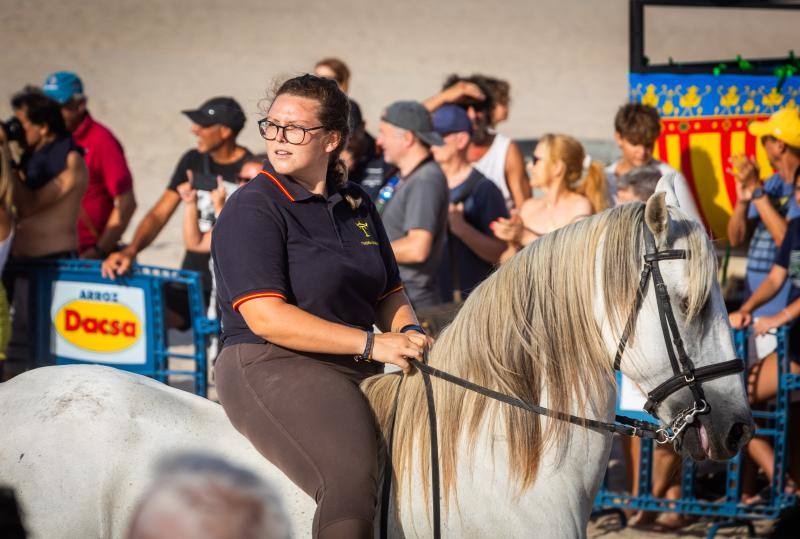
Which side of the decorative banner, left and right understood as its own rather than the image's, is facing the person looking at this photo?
front

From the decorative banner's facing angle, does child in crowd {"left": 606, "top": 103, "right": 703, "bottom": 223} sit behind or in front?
in front

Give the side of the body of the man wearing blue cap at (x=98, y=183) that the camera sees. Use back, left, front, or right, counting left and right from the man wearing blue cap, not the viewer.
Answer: left

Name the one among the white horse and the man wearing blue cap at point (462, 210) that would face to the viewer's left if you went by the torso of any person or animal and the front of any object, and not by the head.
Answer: the man wearing blue cap

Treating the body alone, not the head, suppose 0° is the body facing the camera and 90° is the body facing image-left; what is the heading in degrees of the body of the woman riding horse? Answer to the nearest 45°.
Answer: approximately 315°

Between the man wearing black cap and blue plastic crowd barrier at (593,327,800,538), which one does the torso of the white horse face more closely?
the blue plastic crowd barrier

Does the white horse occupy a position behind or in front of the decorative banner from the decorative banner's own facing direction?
in front

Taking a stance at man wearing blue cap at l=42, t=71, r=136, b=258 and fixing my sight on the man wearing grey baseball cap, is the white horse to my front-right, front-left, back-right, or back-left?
front-right

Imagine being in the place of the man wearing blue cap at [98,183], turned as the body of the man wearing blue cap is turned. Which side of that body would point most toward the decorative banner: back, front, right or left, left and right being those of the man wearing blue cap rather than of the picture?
back

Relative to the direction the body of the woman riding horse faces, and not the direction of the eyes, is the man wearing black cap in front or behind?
behind

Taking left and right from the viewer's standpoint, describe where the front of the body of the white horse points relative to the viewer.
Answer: facing to the right of the viewer
